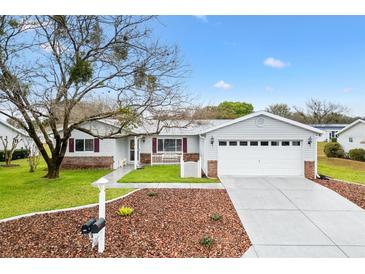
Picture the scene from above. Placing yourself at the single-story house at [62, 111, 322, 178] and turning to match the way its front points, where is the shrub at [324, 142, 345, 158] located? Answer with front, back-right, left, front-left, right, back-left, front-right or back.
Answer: back-left

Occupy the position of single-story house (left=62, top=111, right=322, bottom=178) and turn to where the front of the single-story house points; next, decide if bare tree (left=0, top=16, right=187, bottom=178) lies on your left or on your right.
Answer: on your right

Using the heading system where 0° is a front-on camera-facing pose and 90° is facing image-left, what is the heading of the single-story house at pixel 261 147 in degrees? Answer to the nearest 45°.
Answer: approximately 0°

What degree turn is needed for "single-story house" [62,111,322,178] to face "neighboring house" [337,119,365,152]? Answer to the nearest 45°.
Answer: approximately 135° to its left

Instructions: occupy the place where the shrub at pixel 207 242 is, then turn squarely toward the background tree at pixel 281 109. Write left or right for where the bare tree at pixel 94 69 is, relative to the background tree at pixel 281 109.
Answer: left

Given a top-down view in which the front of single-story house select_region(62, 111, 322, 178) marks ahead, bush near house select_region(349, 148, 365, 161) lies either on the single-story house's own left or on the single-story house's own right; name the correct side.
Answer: on the single-story house's own left

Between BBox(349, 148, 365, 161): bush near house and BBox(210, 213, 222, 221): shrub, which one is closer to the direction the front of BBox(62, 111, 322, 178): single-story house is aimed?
the shrub

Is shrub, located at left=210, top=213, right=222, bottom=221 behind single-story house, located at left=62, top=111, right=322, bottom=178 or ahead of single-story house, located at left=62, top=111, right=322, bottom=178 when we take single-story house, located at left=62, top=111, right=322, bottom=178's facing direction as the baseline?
ahead
